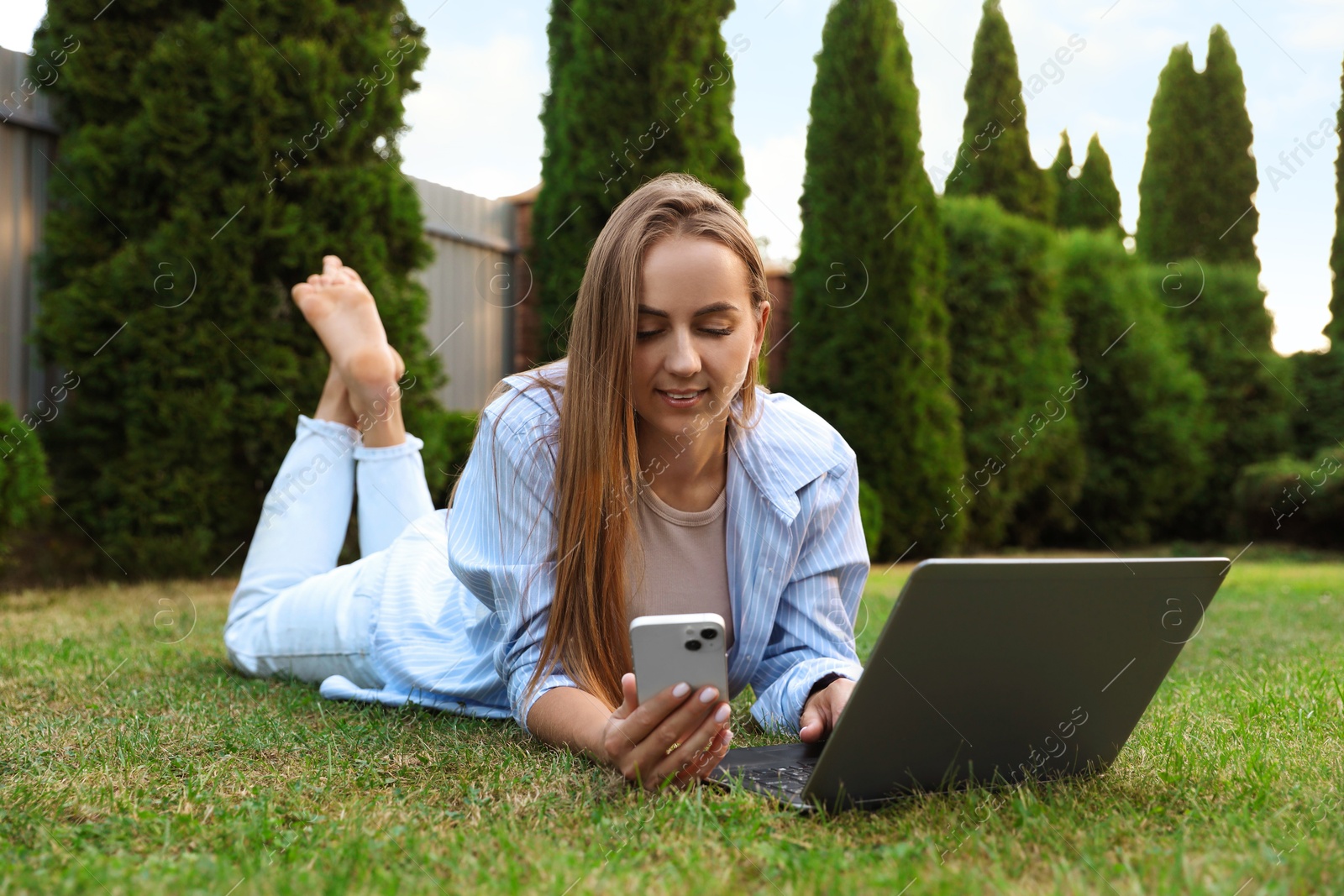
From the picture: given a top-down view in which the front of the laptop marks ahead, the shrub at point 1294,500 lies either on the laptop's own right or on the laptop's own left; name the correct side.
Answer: on the laptop's own right

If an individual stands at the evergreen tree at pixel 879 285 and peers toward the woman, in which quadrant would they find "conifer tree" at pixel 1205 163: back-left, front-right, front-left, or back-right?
back-left

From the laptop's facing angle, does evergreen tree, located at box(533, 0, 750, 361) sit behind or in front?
in front

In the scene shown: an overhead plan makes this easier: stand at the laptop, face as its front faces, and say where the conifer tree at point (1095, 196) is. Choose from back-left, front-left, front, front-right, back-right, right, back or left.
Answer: front-right

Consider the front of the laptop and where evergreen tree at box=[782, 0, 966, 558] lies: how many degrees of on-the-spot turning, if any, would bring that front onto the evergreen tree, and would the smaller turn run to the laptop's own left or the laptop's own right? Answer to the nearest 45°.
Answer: approximately 45° to the laptop's own right

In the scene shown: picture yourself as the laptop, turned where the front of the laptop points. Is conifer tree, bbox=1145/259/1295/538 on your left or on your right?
on your right

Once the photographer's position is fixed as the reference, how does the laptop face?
facing away from the viewer and to the left of the viewer

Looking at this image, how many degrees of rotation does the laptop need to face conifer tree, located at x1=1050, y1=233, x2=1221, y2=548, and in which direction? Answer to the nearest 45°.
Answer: approximately 45° to its right

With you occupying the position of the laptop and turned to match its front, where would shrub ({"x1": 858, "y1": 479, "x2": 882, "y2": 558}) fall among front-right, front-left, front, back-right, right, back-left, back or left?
front-right

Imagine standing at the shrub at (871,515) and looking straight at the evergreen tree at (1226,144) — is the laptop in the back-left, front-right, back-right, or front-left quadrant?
back-right
